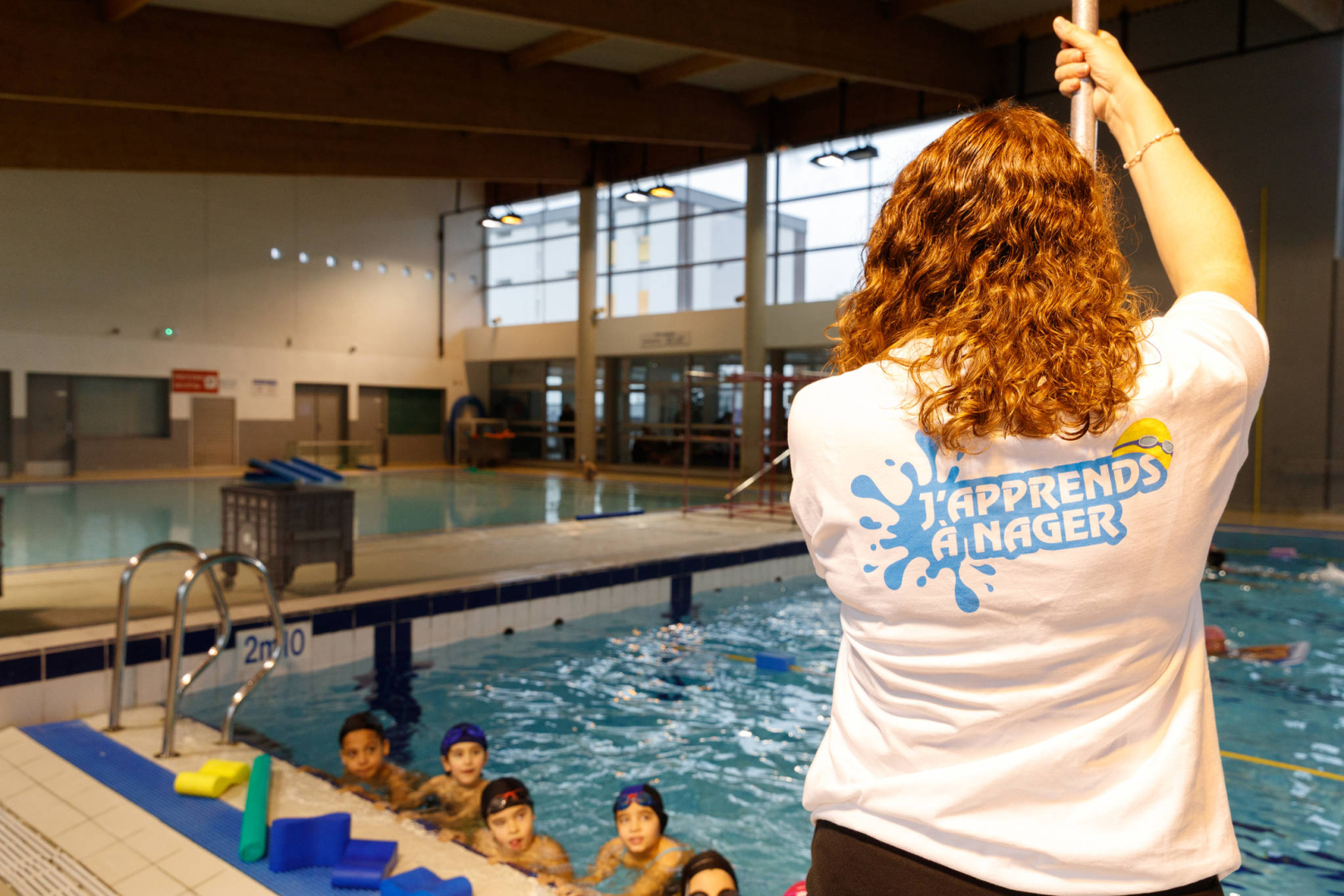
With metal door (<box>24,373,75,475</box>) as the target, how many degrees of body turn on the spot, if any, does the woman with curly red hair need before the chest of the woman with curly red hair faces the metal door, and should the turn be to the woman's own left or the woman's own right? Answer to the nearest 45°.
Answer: approximately 45° to the woman's own left

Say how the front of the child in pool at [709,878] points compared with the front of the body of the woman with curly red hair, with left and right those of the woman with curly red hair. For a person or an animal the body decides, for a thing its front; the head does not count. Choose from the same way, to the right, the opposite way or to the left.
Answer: the opposite way

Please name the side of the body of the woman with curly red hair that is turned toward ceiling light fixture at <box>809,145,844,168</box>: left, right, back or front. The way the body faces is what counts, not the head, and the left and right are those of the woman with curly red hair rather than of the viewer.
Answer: front

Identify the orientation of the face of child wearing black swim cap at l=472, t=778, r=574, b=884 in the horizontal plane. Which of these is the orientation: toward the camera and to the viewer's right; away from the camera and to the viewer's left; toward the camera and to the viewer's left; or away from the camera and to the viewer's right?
toward the camera and to the viewer's right

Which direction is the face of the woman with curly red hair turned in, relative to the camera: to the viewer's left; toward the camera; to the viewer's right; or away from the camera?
away from the camera

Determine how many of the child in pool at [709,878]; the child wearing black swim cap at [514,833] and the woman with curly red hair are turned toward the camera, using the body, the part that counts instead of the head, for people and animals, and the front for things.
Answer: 2

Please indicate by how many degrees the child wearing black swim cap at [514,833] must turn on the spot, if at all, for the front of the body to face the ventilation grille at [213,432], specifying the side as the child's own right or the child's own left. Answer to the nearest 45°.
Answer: approximately 180°

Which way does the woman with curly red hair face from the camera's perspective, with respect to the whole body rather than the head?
away from the camera

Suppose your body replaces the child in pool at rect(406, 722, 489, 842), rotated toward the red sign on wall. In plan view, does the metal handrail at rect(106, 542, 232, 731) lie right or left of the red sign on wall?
left

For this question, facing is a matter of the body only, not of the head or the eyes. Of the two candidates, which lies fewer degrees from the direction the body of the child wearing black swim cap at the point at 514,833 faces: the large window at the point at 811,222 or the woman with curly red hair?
the woman with curly red hair

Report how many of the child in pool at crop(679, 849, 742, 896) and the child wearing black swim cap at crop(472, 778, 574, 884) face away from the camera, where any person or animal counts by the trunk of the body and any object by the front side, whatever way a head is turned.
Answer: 0
